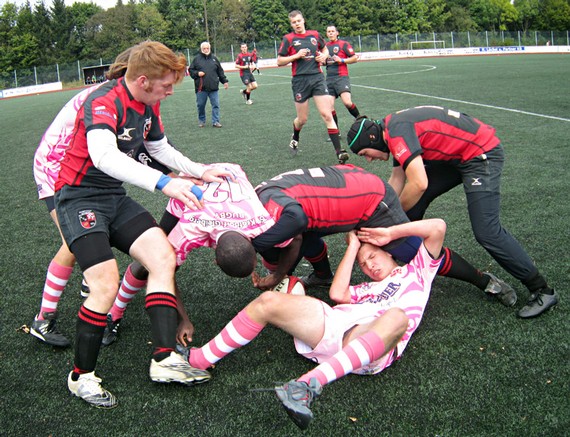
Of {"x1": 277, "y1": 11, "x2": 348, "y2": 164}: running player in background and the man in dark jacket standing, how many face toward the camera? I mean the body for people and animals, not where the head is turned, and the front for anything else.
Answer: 2

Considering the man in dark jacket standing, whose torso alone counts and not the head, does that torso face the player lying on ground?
yes

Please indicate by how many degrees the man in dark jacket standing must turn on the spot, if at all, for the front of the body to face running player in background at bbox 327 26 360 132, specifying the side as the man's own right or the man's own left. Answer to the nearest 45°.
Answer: approximately 45° to the man's own left

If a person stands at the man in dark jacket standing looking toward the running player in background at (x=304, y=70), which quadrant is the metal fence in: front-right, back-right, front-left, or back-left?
back-left

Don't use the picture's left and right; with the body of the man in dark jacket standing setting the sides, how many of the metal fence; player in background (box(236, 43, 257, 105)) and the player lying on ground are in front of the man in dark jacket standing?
1

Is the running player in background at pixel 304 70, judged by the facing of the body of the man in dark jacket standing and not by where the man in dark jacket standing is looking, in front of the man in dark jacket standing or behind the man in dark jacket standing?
in front

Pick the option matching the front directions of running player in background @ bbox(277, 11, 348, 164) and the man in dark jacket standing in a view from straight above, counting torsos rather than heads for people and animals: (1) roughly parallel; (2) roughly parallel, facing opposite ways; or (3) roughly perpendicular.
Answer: roughly parallel

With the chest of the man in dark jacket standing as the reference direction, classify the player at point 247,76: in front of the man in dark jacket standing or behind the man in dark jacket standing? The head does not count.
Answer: behind

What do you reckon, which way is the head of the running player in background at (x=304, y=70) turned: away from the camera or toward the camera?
toward the camera

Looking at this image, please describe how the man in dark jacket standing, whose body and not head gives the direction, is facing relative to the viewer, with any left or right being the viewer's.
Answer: facing the viewer

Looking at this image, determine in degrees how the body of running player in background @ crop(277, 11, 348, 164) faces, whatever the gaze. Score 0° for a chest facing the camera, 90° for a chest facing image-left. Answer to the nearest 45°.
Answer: approximately 0°
